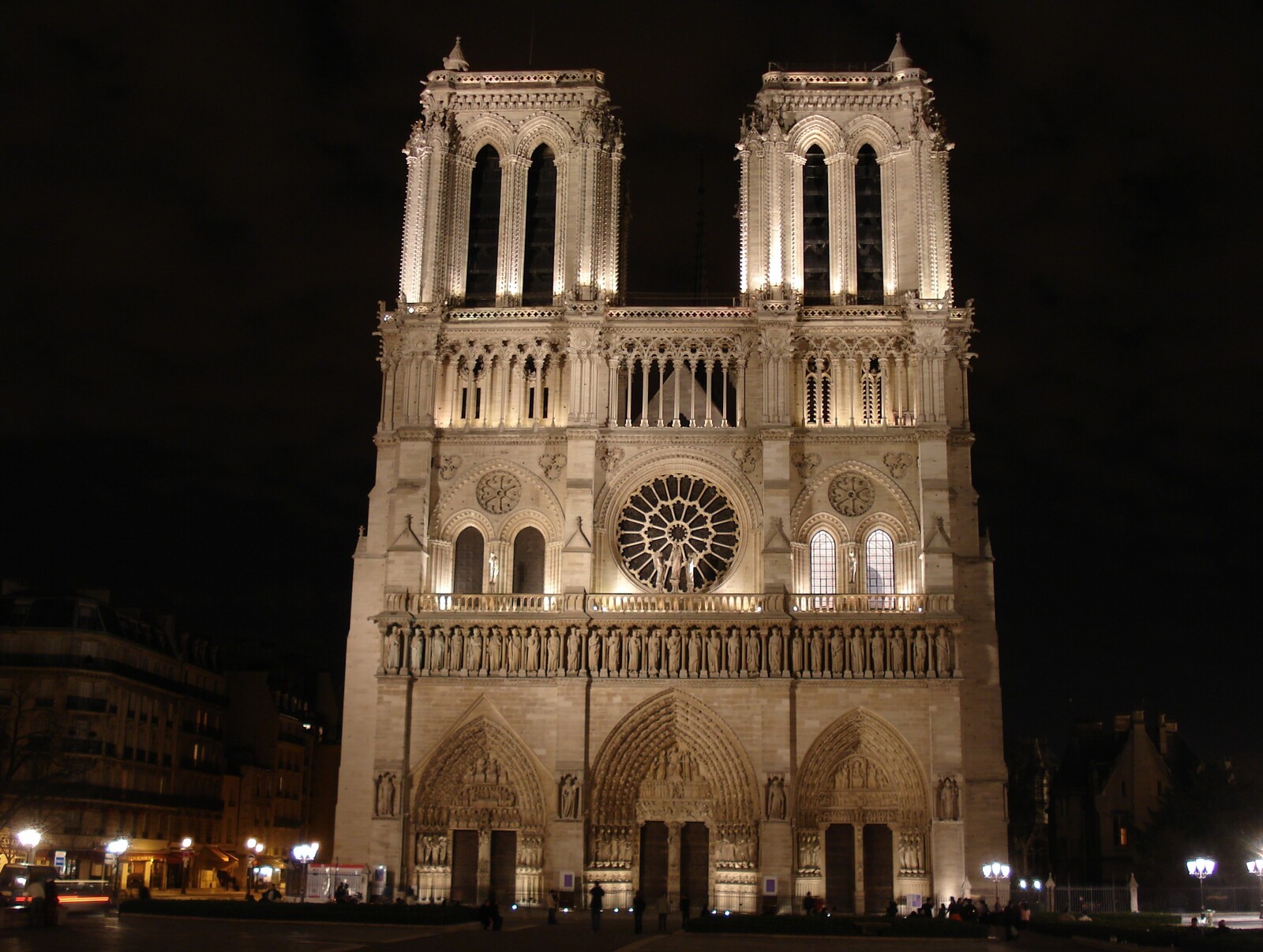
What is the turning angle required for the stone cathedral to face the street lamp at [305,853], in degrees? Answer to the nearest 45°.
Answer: approximately 90° to its right

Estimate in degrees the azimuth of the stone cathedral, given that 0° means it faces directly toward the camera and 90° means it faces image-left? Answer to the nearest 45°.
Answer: approximately 0°

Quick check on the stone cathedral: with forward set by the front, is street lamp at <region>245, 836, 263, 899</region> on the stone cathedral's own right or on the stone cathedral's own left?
on the stone cathedral's own right

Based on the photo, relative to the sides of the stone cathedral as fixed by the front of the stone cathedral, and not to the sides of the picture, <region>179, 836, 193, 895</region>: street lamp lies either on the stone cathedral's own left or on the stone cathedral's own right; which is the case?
on the stone cathedral's own right

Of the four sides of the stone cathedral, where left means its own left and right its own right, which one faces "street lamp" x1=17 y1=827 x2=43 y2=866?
right
